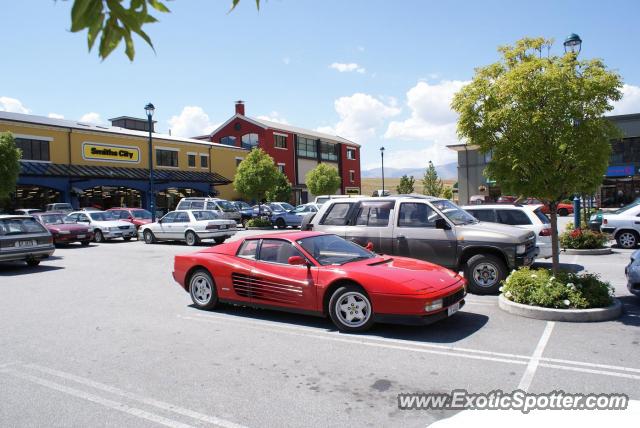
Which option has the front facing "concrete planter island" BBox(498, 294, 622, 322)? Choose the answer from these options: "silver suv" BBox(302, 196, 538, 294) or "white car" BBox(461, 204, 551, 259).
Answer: the silver suv

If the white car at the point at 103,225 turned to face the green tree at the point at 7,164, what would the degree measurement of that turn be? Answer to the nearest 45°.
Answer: approximately 180°

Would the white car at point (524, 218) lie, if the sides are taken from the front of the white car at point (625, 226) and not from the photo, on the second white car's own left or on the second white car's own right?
on the second white car's own right

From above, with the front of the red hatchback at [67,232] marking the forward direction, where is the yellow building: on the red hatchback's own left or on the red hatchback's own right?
on the red hatchback's own left

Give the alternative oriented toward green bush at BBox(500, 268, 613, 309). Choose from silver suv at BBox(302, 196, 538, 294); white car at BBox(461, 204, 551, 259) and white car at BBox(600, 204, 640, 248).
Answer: the silver suv
